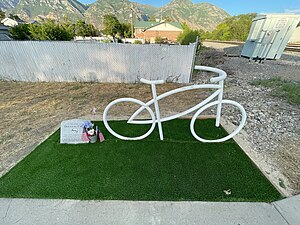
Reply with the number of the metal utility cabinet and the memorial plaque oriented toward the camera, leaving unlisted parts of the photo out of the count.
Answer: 2

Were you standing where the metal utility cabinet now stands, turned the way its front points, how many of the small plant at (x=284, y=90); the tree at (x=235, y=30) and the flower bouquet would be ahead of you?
2

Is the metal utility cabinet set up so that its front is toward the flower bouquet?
yes

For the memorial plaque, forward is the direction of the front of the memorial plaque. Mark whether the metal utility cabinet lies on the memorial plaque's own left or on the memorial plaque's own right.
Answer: on the memorial plaque's own left

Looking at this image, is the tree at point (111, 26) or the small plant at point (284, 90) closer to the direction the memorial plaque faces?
the small plant

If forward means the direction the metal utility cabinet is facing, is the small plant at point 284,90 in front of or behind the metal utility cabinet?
in front

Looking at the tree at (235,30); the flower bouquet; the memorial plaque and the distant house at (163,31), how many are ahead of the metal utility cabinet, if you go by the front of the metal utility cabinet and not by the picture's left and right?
2

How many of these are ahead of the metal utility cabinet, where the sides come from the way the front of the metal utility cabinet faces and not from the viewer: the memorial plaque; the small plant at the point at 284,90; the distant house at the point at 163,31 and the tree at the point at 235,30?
2

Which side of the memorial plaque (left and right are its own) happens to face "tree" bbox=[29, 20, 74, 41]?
back

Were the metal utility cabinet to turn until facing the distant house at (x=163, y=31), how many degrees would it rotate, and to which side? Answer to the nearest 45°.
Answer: approximately 135° to its right

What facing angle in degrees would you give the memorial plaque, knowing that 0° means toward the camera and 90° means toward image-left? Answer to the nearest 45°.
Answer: approximately 0°

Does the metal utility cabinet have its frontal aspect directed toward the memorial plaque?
yes
